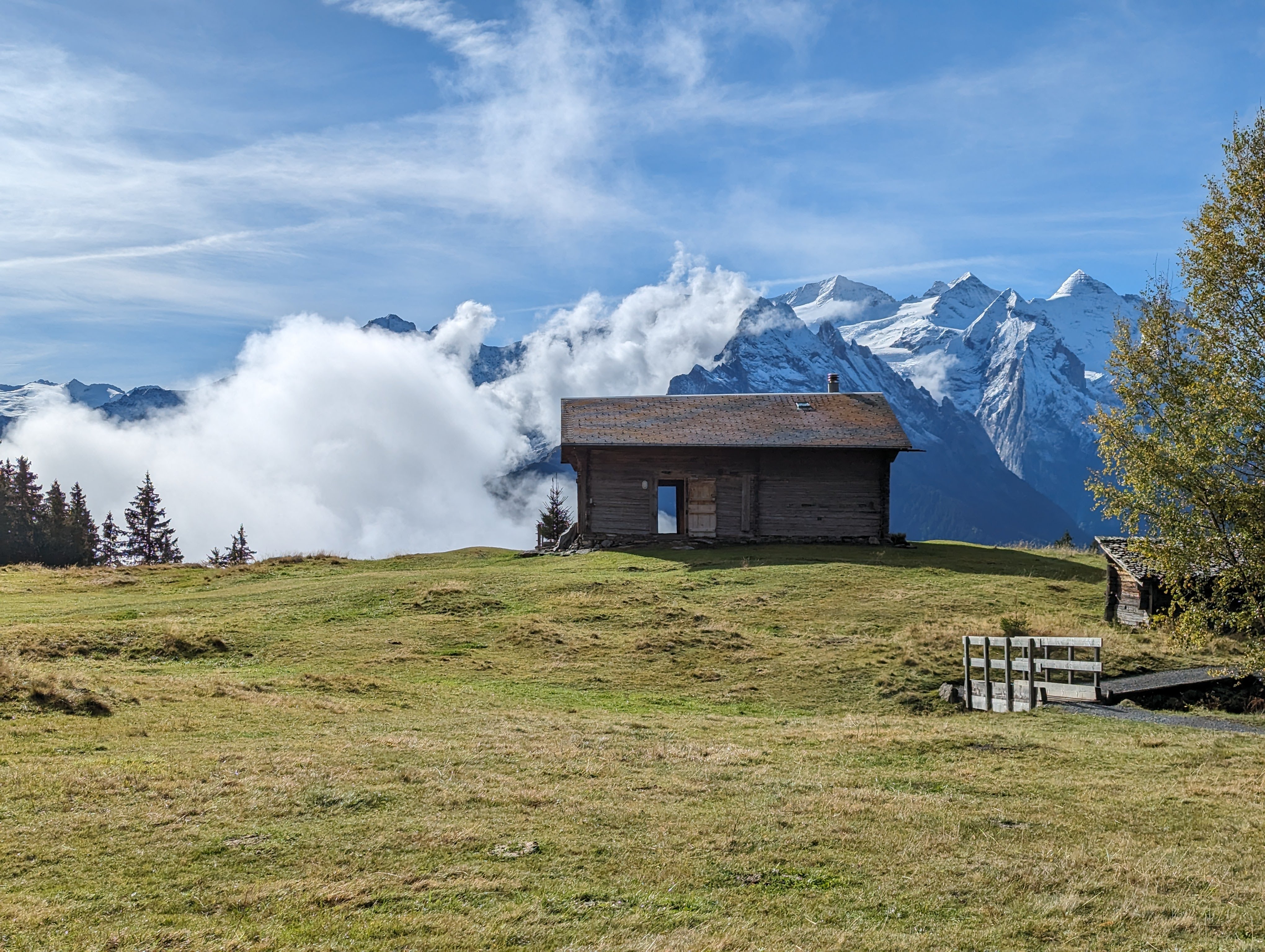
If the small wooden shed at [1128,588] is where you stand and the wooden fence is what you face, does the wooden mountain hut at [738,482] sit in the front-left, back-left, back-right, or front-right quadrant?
back-right

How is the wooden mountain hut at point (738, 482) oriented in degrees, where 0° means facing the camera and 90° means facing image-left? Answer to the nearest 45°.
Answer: approximately 0°

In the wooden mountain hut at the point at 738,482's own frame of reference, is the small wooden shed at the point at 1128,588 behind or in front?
in front

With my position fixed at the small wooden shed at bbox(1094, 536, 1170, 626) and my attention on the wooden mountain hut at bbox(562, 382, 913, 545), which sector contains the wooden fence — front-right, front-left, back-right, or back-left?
back-left

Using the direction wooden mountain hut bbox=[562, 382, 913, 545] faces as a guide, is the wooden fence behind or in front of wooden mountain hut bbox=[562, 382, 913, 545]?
in front
